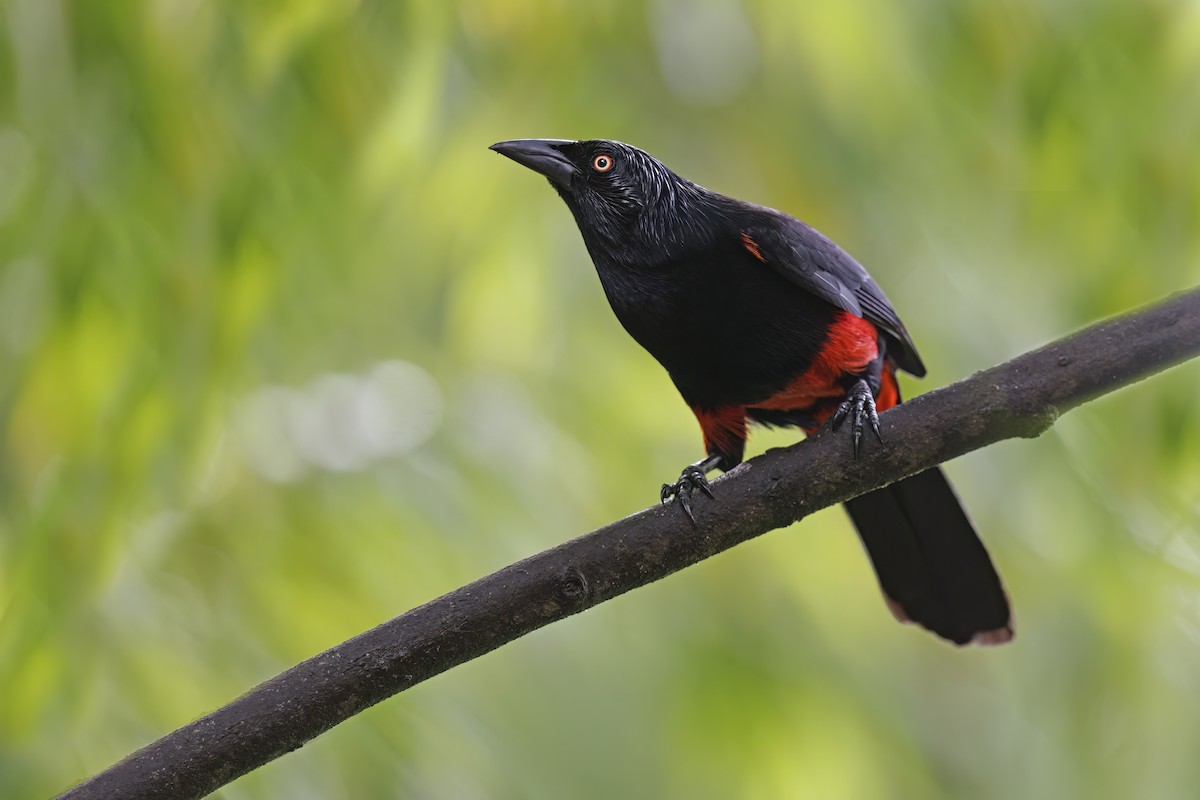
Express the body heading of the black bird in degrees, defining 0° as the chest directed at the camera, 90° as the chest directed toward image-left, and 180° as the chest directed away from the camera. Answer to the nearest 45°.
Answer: approximately 45°
